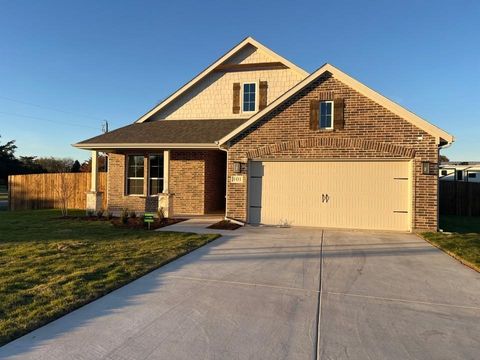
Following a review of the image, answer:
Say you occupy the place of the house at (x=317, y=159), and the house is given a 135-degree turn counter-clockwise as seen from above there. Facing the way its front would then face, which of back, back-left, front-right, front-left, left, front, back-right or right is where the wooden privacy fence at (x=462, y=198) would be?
front

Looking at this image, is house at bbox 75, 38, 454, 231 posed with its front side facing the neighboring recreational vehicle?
no

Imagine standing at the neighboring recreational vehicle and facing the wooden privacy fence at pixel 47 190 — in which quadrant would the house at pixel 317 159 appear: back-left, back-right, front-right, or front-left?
front-left

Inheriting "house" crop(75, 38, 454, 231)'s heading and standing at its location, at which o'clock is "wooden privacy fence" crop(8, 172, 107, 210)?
The wooden privacy fence is roughly at 4 o'clock from the house.

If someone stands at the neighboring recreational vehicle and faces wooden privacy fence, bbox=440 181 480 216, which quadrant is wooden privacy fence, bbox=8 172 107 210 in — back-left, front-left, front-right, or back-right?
front-right

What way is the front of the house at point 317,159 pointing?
toward the camera
